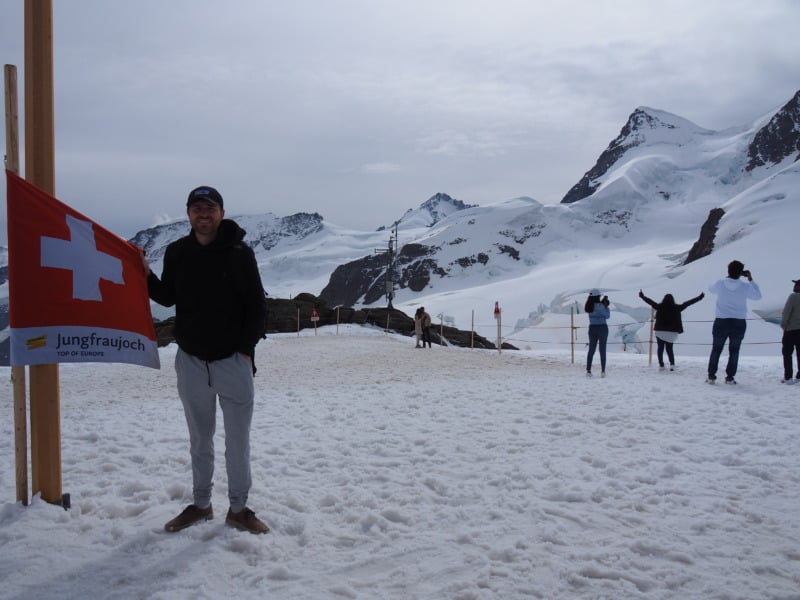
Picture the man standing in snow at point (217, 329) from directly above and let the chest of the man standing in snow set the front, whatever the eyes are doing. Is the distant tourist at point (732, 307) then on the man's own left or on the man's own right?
on the man's own left

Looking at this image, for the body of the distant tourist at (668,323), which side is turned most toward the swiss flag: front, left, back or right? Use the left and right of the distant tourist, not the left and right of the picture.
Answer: back

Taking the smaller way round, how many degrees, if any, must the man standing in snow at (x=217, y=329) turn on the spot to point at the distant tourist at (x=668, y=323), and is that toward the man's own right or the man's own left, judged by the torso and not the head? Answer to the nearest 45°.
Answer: approximately 135° to the man's own left

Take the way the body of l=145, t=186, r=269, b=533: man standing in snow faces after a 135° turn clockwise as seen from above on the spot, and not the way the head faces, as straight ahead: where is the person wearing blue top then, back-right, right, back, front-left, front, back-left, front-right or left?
right

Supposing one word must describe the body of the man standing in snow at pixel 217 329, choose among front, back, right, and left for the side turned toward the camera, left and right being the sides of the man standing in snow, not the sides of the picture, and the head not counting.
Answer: front

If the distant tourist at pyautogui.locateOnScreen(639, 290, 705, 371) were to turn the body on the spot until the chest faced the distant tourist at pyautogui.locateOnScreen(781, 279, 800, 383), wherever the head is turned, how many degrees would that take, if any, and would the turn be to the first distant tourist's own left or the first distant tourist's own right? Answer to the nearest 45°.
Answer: approximately 135° to the first distant tourist's own right

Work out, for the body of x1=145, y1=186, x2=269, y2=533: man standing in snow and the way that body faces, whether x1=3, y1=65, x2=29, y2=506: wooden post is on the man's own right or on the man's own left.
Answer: on the man's own right

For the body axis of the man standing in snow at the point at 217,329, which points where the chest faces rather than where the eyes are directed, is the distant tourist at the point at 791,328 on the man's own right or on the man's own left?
on the man's own left

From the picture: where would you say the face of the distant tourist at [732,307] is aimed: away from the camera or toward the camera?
away from the camera

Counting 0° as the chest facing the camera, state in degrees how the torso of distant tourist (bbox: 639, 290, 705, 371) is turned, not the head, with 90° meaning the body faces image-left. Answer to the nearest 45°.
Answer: approximately 180°

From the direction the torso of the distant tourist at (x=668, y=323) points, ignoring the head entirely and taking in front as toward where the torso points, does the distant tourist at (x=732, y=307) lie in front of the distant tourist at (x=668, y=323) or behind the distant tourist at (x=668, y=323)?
behind

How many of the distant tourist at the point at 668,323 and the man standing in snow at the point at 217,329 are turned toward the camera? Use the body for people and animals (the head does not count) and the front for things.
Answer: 1

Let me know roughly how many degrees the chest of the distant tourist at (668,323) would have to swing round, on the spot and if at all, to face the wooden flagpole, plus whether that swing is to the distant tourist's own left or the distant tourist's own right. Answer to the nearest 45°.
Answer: approximately 180°
